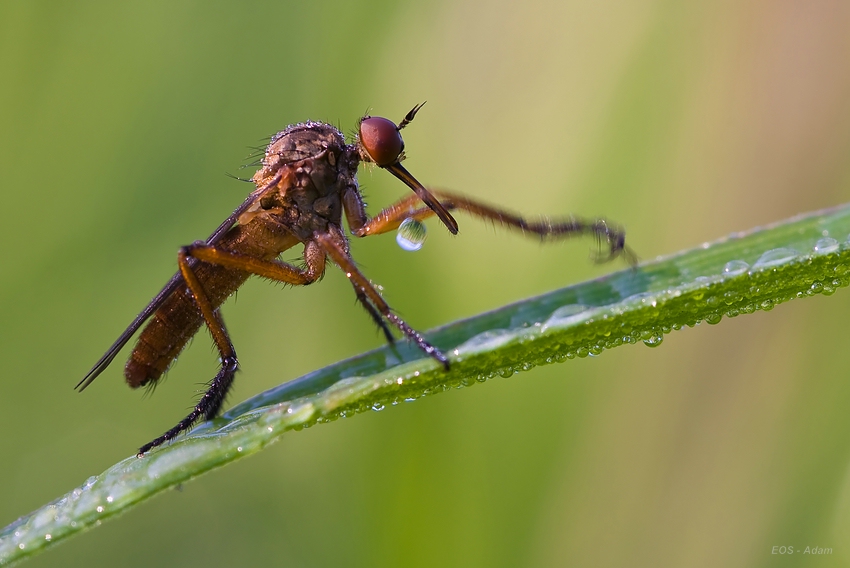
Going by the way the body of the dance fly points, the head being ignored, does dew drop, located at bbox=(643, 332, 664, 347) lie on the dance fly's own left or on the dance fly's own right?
on the dance fly's own right

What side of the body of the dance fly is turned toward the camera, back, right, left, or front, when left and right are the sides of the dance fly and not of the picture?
right

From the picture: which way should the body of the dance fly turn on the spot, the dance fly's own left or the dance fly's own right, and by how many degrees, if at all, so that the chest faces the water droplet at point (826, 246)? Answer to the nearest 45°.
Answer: approximately 45° to the dance fly's own right
